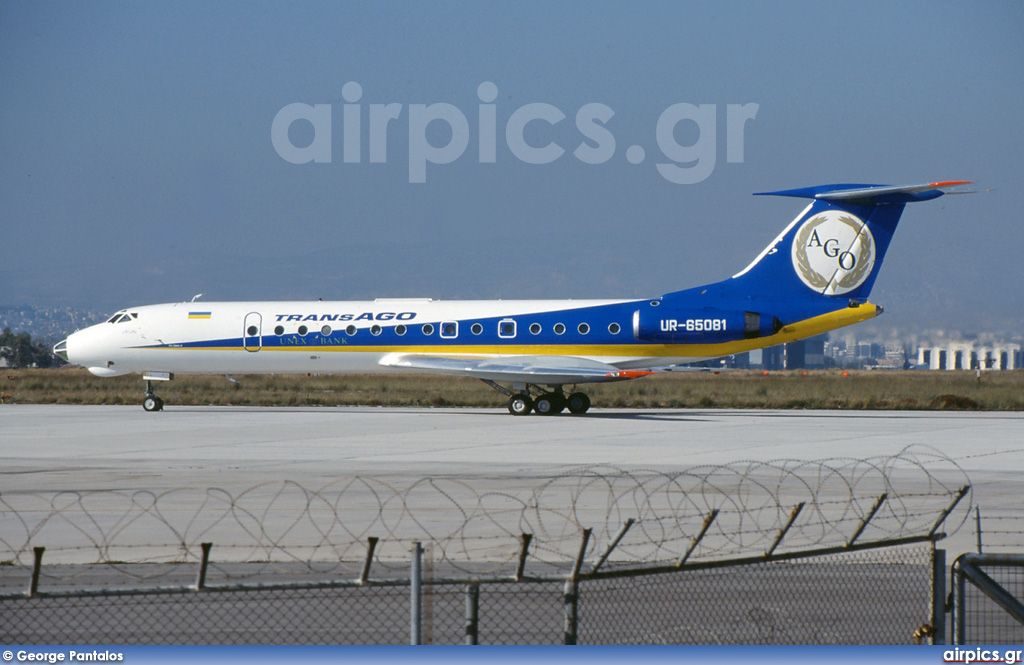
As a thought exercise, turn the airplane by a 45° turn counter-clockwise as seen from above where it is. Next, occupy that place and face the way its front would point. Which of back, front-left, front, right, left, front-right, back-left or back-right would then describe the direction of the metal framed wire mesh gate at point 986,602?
front-left

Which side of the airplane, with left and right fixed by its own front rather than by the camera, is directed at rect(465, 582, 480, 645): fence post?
left

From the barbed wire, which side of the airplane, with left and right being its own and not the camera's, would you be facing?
left

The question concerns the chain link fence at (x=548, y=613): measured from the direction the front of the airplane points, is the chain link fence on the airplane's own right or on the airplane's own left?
on the airplane's own left

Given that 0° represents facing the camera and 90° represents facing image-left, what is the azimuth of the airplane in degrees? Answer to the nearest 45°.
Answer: approximately 90°
